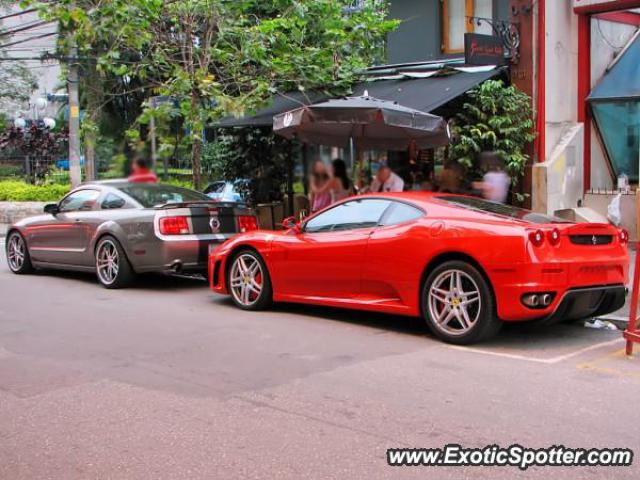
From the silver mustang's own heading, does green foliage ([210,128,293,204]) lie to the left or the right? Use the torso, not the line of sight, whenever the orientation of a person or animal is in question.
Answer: on its right

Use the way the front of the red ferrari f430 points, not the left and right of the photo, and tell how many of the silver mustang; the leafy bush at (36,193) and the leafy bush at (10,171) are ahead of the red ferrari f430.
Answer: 3

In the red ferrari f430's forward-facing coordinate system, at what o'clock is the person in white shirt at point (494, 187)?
The person in white shirt is roughly at 2 o'clock from the red ferrari f430.

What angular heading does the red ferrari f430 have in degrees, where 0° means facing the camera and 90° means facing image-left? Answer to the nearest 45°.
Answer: approximately 135°

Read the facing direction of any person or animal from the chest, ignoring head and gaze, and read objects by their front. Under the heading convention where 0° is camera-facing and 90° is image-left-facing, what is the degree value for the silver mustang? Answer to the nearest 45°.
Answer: approximately 135°

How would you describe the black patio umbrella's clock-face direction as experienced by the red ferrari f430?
The black patio umbrella is roughly at 1 o'clock from the red ferrari f430.

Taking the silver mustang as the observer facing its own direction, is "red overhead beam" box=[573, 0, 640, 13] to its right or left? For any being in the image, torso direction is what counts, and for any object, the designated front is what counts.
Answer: on its right

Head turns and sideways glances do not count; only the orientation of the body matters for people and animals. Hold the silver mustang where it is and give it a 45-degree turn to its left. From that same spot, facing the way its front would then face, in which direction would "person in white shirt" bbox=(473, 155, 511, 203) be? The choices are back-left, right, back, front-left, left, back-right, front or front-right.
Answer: back

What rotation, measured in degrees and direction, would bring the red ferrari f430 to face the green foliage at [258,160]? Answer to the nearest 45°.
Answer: approximately 45° to its right

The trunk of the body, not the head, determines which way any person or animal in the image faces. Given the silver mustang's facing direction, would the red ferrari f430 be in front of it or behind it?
behind
